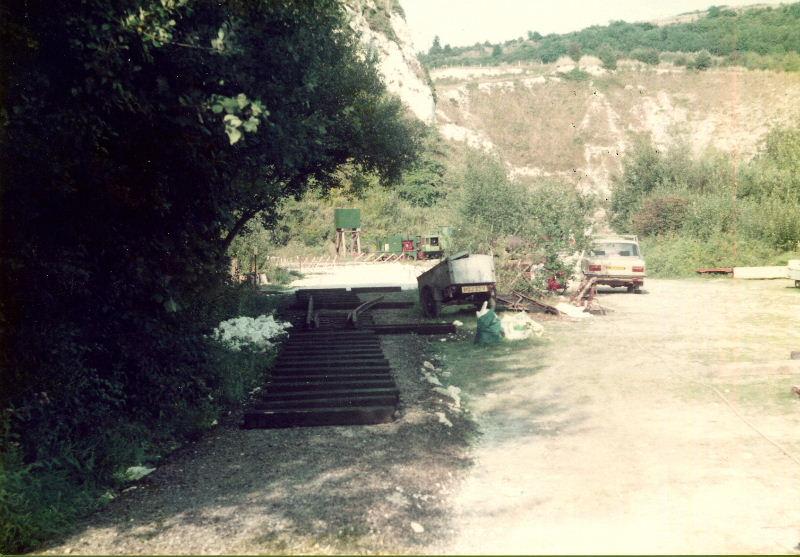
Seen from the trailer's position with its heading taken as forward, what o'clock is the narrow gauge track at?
The narrow gauge track is roughly at 8 o'clock from the trailer.

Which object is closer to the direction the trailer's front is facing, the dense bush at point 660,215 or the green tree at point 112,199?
the dense bush

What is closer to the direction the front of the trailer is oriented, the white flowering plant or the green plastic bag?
the white flowering plant

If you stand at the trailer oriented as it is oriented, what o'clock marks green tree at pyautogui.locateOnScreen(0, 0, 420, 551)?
The green tree is roughly at 8 o'clock from the trailer.

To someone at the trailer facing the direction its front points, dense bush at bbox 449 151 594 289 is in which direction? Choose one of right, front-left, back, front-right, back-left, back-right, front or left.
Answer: right

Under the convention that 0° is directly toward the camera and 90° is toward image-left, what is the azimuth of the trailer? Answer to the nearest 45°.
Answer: approximately 135°

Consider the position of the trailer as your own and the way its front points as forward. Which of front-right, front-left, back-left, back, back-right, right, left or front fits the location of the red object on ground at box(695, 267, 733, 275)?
right

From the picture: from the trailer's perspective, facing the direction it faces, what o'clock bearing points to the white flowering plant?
The white flowering plant is roughly at 9 o'clock from the trailer.

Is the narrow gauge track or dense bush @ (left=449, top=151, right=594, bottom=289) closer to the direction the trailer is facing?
the dense bush
